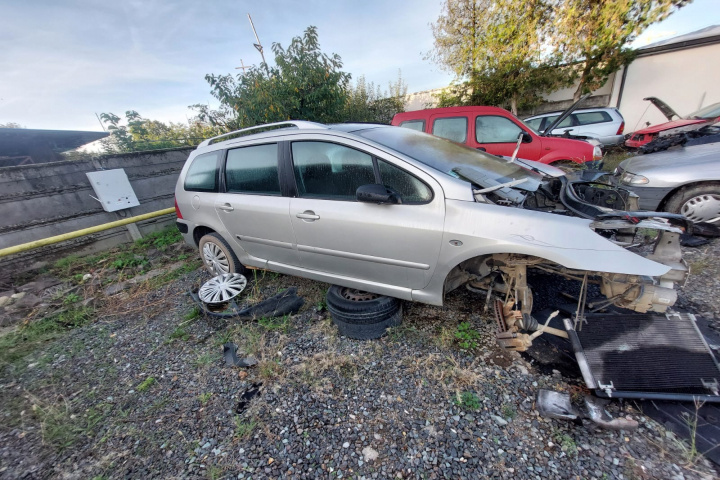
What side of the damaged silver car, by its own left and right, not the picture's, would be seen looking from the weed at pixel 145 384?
right

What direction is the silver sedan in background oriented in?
to the viewer's left

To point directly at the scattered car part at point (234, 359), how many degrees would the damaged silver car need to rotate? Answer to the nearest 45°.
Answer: approximately 135° to its right

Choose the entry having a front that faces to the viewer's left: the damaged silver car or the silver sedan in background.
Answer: the silver sedan in background

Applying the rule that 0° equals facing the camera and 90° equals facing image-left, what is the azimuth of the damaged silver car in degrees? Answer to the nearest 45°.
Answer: approximately 315°

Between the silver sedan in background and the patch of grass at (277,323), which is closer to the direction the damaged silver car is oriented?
the silver sedan in background

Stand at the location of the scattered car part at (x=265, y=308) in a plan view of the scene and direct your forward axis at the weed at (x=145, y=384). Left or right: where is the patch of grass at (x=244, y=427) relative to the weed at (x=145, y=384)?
left

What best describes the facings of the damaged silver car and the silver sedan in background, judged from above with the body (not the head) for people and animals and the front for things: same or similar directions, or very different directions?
very different directions

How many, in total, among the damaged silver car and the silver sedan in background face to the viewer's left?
1

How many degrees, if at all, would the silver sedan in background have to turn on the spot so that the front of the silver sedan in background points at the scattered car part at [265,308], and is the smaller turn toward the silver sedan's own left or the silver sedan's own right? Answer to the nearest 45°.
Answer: approximately 45° to the silver sedan's own left

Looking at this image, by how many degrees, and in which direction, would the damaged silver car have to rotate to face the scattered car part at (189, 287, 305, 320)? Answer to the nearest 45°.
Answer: approximately 135° to its right
